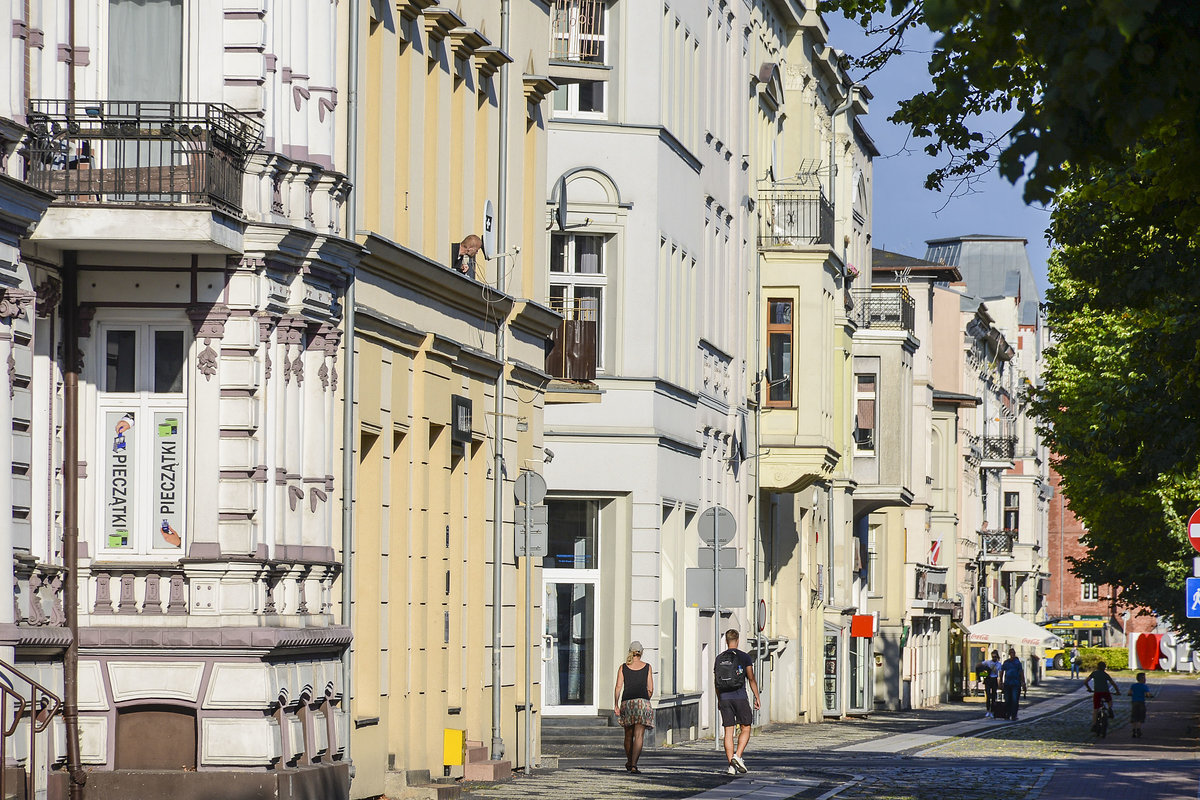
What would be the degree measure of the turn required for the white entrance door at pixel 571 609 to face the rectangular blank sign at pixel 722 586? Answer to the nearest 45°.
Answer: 0° — it already faces it

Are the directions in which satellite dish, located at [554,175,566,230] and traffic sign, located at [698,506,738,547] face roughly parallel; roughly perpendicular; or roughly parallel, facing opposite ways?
roughly perpendicular

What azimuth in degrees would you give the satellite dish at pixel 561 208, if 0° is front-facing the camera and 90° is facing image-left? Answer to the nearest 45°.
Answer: approximately 270°

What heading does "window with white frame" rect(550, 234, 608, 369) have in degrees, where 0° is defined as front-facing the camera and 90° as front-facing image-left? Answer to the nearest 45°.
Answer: approximately 0°

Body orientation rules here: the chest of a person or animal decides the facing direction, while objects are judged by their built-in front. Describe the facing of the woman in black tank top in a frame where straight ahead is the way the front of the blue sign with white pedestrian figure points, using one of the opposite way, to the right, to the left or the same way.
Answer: the opposite way

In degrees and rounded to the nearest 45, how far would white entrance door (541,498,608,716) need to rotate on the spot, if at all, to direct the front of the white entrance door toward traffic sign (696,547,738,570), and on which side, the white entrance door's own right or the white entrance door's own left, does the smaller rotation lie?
0° — it already faces it

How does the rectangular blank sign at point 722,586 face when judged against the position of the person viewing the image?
facing away from the viewer

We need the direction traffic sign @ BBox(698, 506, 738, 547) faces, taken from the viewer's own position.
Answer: facing away from the viewer

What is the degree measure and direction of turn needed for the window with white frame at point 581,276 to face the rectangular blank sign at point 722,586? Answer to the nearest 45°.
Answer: approximately 90° to its left
